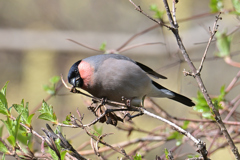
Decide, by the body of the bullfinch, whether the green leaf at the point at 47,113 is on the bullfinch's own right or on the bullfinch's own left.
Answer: on the bullfinch's own left

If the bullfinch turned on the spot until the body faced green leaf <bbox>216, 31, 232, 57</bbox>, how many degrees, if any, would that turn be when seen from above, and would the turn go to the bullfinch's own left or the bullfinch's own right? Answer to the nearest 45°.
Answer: approximately 180°

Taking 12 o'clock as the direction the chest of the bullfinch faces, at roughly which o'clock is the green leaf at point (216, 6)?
The green leaf is roughly at 6 o'clock from the bullfinch.

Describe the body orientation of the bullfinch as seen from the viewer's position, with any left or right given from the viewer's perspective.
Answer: facing to the left of the viewer
